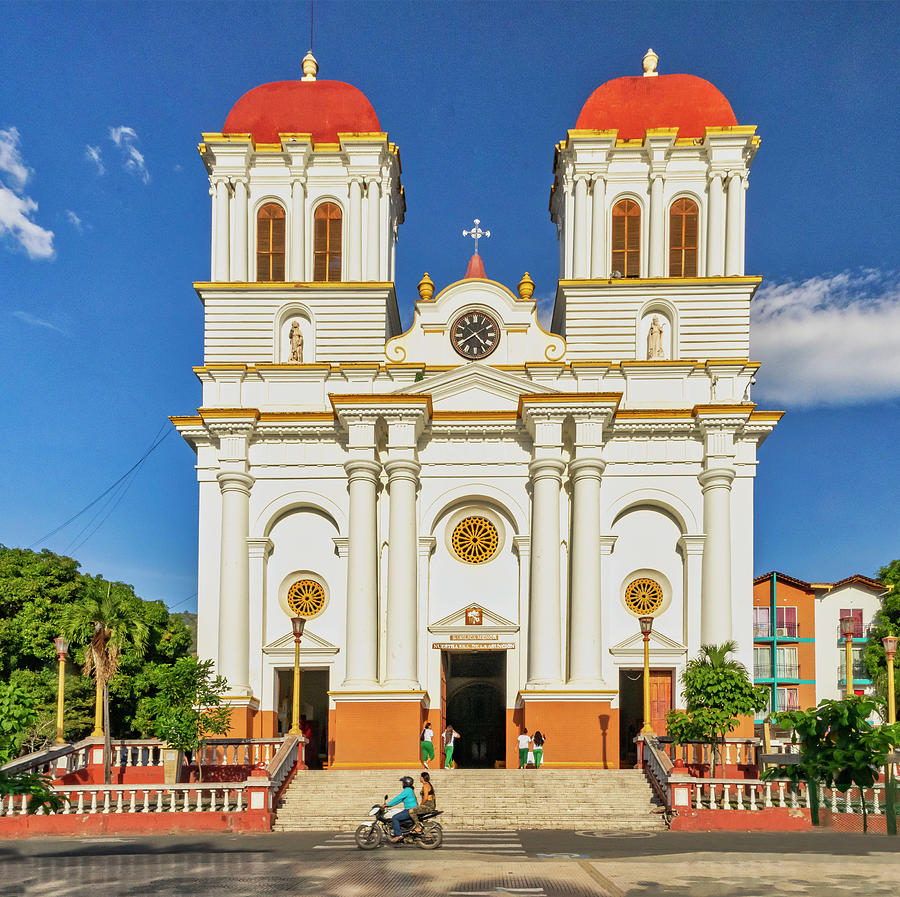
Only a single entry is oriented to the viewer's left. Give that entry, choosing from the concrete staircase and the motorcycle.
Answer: the motorcycle

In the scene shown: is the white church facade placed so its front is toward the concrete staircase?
yes

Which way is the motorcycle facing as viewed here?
to the viewer's left

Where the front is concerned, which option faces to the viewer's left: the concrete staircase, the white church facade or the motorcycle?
the motorcycle

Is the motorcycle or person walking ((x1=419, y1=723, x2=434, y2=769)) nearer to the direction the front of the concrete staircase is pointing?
the motorcycle

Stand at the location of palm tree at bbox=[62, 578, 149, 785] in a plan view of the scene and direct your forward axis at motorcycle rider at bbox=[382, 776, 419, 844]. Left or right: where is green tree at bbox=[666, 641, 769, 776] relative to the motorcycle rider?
left

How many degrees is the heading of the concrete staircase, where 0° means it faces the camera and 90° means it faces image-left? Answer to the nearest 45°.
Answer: approximately 0°

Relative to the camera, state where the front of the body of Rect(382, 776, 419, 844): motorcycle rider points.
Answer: to the viewer's left

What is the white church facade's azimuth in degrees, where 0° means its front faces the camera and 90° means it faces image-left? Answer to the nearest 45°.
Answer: approximately 0°

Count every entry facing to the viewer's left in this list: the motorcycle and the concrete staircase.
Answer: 1
